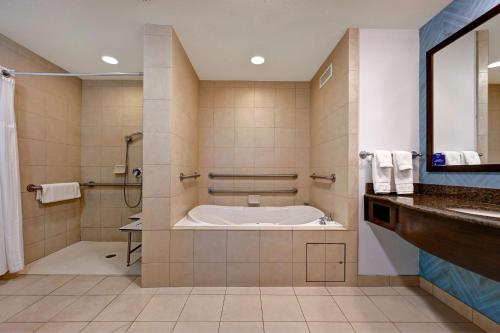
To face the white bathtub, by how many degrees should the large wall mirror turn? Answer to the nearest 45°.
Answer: approximately 45° to its right

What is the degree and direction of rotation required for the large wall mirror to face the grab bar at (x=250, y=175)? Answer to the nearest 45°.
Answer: approximately 45° to its right

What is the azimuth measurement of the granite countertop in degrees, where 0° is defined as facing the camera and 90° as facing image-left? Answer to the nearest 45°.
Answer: approximately 45°

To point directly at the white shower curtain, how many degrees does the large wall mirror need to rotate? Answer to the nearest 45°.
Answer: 0° — it already faces it

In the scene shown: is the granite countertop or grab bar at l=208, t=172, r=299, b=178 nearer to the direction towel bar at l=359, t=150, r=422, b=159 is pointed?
the granite countertop

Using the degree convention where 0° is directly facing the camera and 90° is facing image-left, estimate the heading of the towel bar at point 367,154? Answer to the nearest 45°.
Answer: approximately 0°

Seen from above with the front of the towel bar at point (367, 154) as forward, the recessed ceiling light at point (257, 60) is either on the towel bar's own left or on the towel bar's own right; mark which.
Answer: on the towel bar's own right
